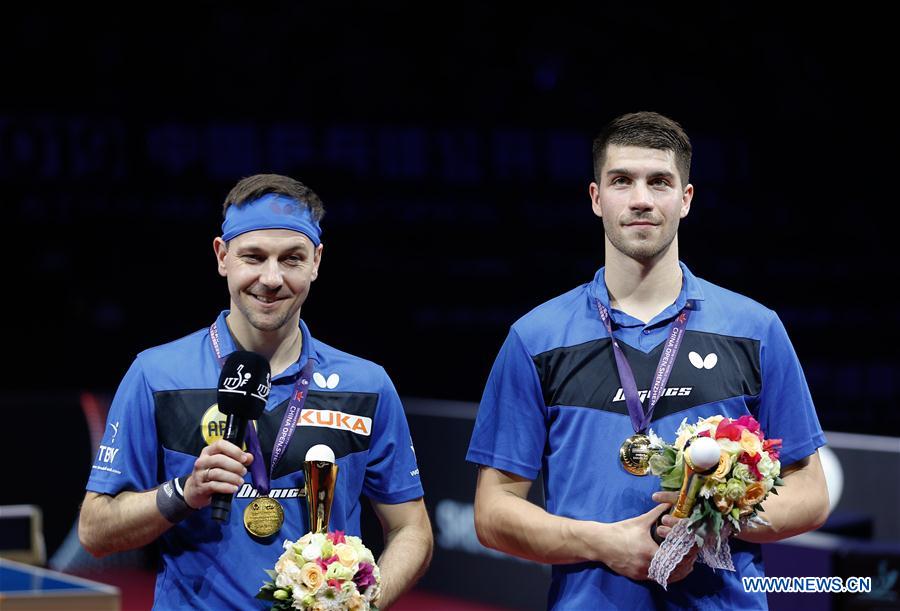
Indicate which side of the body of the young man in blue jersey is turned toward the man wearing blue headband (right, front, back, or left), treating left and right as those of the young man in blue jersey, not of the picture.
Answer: right

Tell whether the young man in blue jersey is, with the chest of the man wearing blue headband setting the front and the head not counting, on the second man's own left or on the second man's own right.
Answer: on the second man's own left

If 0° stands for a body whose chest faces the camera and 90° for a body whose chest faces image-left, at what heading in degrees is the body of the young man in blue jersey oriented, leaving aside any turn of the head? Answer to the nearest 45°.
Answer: approximately 0°

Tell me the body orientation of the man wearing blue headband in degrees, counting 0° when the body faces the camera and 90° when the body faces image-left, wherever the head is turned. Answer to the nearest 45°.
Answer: approximately 0°

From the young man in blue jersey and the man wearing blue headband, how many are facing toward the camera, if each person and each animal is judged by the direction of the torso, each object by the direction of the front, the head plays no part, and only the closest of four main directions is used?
2

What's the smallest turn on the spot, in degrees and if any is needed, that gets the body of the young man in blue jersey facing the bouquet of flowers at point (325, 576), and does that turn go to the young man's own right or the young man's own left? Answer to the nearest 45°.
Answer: approximately 45° to the young man's own right
